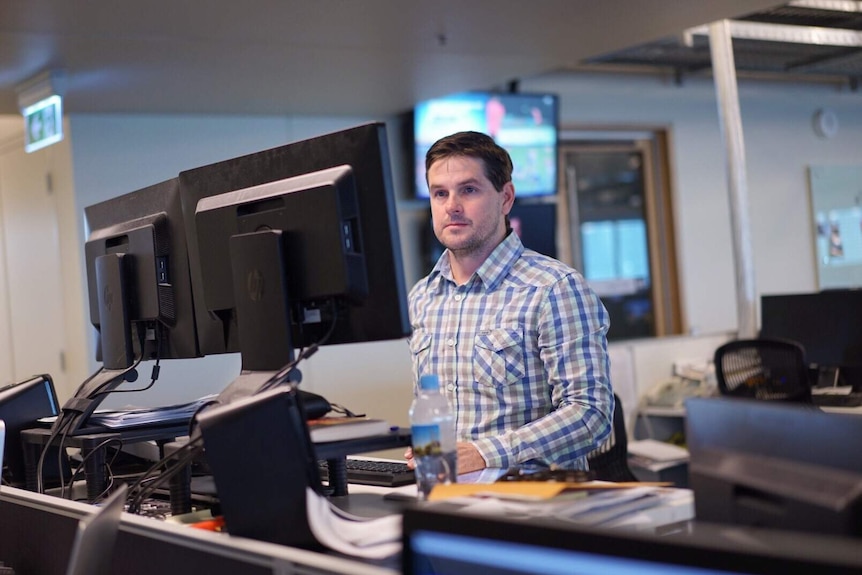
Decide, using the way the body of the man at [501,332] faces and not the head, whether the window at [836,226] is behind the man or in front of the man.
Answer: behind

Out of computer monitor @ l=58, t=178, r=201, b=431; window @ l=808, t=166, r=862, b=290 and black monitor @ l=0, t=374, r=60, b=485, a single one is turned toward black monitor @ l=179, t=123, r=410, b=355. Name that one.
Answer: the window

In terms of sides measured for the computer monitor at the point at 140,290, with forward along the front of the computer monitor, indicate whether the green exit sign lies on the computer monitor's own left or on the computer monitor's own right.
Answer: on the computer monitor's own left

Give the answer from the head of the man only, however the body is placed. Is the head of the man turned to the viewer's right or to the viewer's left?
to the viewer's left

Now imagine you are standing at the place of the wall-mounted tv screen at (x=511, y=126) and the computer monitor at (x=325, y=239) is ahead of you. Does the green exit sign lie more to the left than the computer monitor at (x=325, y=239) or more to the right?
right

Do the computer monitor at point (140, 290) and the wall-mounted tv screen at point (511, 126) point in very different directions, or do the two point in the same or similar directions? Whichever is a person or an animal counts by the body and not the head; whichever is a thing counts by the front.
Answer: very different directions

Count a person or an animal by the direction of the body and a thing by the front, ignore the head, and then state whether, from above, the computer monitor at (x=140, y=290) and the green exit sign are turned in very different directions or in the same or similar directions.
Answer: very different directions

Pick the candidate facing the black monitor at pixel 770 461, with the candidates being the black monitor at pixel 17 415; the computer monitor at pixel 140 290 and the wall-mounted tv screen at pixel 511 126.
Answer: the wall-mounted tv screen
